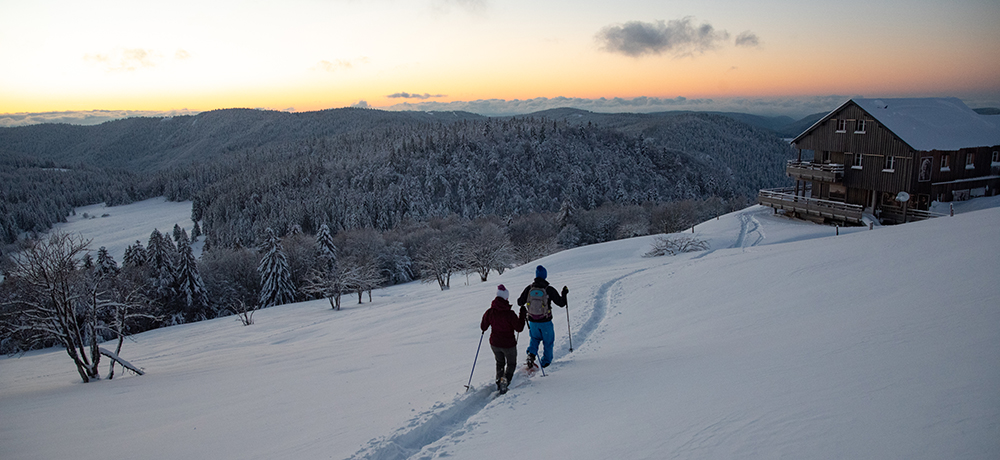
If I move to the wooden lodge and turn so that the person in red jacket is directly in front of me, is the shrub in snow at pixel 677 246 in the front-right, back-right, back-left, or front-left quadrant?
front-right

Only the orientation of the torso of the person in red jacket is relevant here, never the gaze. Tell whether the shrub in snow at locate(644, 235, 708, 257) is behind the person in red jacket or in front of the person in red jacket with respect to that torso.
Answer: in front

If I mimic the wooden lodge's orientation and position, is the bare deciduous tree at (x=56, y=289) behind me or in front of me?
in front

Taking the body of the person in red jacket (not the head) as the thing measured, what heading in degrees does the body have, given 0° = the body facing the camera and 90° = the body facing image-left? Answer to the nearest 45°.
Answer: approximately 180°

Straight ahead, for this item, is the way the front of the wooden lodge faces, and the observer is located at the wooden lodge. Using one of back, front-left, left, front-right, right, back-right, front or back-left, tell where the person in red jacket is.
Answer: front-left

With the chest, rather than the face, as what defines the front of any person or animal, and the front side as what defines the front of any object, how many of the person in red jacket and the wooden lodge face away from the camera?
1

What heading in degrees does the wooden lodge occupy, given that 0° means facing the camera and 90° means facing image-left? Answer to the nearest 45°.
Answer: approximately 45°

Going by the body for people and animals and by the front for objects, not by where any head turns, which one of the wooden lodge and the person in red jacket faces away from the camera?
the person in red jacket

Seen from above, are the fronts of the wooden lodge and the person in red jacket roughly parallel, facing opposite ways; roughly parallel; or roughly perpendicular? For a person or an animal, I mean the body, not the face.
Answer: roughly perpendicular

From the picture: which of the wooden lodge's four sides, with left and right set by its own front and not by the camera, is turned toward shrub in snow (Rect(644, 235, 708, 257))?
front

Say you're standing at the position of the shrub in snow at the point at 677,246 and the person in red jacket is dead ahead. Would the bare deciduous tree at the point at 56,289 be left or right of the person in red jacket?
right

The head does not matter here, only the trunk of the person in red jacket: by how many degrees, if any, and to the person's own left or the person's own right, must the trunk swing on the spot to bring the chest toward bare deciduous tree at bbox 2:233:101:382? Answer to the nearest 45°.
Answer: approximately 45° to the person's own left
